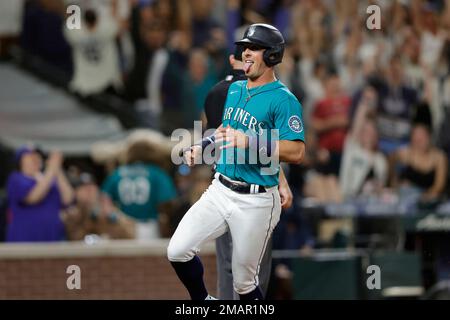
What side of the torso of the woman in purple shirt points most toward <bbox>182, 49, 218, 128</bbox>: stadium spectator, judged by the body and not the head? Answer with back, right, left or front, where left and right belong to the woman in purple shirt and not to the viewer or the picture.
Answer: left

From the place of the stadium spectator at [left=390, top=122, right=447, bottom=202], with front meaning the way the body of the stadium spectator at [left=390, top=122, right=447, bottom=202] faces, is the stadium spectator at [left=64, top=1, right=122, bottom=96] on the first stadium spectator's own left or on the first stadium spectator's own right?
on the first stadium spectator's own right

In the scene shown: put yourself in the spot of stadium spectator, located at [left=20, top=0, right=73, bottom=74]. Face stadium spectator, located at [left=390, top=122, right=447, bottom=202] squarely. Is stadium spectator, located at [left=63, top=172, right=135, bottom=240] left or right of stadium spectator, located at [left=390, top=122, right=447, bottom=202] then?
right

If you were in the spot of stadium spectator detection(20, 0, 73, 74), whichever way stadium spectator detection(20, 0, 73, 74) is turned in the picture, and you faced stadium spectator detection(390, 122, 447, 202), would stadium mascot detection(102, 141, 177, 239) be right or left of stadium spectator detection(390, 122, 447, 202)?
right

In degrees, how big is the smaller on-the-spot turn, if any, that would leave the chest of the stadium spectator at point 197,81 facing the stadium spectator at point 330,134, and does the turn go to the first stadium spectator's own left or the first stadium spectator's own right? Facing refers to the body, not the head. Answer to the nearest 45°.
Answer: approximately 90° to the first stadium spectator's own left

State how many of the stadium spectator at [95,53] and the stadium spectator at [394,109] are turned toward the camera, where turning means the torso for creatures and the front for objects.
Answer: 1

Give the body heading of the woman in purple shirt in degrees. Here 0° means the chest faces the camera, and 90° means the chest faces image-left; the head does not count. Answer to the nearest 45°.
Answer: approximately 315°

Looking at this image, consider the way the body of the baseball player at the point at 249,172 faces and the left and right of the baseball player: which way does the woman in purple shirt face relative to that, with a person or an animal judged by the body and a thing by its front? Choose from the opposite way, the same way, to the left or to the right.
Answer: to the left

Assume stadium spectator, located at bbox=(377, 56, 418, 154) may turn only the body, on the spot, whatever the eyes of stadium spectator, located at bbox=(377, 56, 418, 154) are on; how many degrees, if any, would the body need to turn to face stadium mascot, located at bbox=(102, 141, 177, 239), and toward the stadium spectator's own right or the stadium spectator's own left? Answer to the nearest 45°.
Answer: approximately 45° to the stadium spectator's own right
